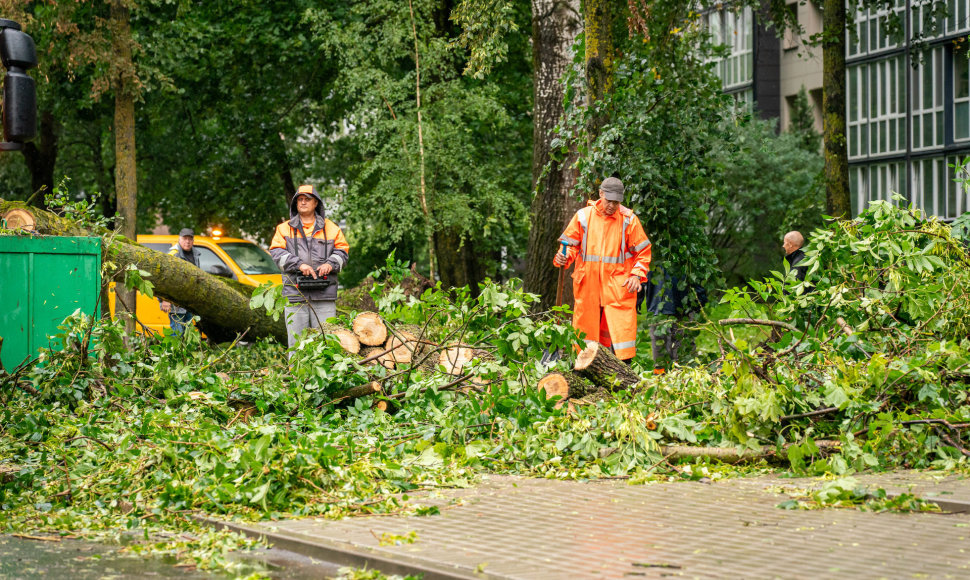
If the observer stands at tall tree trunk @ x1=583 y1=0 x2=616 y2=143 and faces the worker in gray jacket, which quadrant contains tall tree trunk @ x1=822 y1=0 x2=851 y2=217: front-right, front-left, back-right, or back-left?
back-right

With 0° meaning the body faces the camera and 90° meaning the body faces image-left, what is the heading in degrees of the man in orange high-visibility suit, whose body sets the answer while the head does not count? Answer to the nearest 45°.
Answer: approximately 0°

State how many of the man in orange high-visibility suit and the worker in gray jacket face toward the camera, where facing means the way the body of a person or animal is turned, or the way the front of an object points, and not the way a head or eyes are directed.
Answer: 2

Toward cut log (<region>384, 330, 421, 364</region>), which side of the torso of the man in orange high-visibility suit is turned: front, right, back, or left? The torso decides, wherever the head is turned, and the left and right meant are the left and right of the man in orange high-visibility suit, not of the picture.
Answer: right

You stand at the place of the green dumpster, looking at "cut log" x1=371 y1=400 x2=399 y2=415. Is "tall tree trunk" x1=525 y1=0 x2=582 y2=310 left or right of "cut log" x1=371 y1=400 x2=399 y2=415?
left

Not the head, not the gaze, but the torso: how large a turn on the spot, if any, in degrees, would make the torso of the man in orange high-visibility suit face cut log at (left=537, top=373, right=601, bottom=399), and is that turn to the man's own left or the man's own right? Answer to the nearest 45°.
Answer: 0° — they already face it

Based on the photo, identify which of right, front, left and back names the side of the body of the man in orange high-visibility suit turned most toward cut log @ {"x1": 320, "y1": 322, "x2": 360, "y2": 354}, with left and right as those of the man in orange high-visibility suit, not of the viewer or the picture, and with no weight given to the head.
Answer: right
